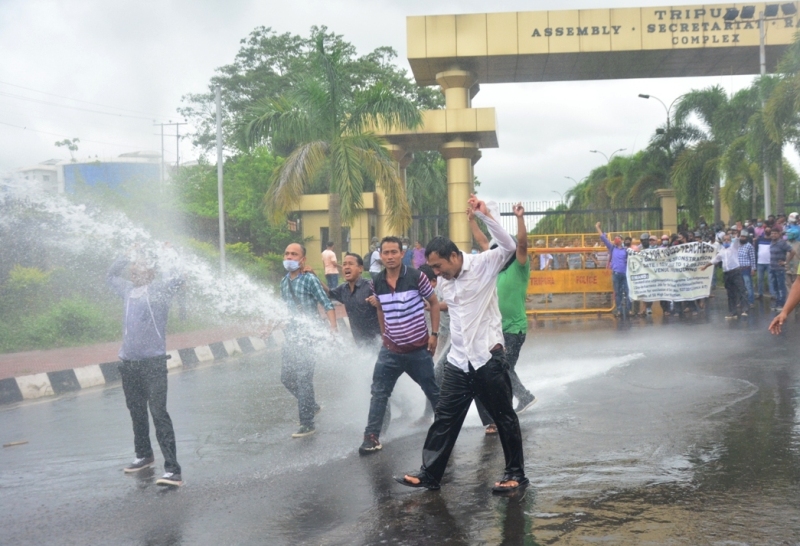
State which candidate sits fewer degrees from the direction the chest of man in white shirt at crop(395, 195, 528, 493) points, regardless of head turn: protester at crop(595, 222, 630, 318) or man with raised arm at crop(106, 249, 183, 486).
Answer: the man with raised arm

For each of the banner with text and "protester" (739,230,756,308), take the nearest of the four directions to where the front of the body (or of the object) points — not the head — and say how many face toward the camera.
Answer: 2

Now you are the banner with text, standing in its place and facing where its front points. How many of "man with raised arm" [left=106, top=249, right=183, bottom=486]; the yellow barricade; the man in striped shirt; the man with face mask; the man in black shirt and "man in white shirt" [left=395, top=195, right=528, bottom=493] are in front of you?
5

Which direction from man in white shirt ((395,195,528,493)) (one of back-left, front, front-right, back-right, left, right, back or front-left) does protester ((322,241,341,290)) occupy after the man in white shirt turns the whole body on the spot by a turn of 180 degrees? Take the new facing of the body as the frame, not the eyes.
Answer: front-left

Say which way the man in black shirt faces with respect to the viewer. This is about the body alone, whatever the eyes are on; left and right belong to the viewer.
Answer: facing the viewer and to the left of the viewer

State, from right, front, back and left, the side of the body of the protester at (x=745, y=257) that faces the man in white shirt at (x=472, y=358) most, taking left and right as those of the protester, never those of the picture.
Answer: front

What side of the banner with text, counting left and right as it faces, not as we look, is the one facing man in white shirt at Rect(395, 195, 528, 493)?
front

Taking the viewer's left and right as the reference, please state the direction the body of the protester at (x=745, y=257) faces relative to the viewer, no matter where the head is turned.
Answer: facing the viewer

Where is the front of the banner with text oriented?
toward the camera

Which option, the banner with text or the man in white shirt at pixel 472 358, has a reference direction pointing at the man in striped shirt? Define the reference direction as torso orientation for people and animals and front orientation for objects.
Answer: the banner with text

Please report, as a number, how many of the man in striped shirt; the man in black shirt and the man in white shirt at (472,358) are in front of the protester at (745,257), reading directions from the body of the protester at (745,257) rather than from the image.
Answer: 3
